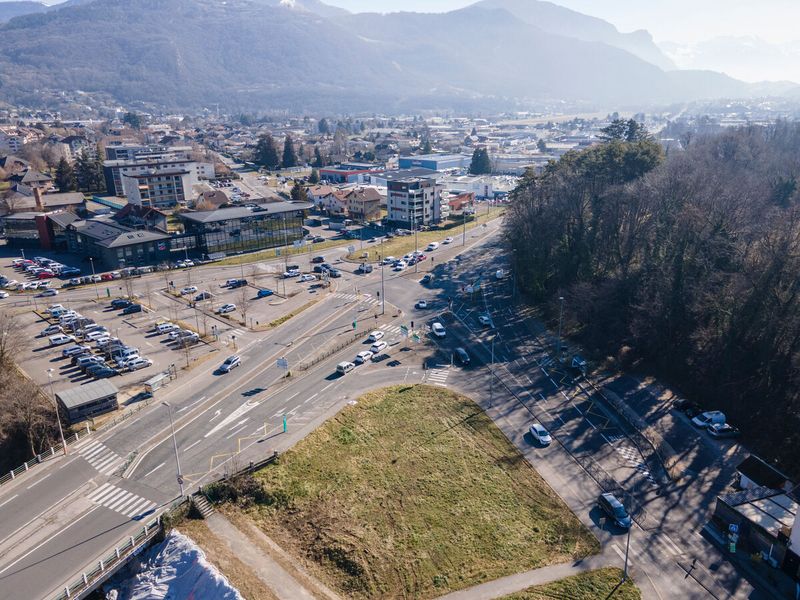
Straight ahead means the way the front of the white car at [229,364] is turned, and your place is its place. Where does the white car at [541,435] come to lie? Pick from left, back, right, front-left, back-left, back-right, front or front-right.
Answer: left

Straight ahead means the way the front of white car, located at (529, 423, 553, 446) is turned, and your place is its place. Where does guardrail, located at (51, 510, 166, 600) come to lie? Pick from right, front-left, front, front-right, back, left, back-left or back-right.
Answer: right

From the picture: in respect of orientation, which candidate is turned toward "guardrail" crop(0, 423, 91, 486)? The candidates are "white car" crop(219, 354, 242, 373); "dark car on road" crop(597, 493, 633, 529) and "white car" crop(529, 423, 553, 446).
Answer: "white car" crop(219, 354, 242, 373)

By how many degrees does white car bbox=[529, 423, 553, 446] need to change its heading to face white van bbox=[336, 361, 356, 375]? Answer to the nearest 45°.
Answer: approximately 135° to its right

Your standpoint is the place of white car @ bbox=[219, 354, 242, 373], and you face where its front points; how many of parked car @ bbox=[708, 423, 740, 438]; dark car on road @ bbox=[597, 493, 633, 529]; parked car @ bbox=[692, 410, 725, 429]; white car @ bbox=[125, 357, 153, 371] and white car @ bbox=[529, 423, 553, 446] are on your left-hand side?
4

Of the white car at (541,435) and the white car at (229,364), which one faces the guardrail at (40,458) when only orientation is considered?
the white car at (229,364)

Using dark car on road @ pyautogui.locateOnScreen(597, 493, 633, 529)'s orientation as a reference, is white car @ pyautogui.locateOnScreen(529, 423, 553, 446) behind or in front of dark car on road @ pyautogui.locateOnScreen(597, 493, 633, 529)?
behind

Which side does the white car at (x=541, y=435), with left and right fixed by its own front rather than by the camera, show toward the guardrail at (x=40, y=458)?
right

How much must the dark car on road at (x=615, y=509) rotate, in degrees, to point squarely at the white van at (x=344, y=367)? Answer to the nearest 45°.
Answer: approximately 135° to its right

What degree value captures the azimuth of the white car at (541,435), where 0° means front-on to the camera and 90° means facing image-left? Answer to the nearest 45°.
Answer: approximately 315°

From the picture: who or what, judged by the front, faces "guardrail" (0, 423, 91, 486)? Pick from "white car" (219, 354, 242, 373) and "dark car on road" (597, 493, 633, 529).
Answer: the white car

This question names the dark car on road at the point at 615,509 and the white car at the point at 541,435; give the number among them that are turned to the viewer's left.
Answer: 0

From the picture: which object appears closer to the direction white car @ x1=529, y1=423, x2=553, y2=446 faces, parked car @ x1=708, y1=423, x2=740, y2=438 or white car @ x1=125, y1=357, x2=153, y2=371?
the parked car

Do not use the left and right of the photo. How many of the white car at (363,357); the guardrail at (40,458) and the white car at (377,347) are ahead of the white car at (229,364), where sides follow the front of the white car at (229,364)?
1

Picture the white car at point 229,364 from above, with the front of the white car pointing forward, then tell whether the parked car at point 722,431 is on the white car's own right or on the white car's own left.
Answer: on the white car's own left

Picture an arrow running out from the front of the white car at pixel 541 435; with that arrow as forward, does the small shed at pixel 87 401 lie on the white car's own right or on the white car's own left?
on the white car's own right
